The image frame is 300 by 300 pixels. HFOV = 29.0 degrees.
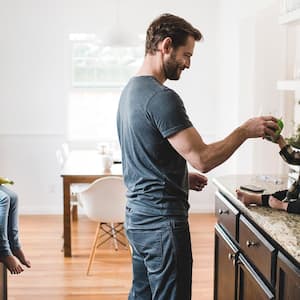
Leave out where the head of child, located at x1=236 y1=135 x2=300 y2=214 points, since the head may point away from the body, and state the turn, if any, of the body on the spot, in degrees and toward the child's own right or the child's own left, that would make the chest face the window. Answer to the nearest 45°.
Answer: approximately 45° to the child's own right

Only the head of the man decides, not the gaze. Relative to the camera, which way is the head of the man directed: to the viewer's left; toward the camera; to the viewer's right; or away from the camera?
to the viewer's right

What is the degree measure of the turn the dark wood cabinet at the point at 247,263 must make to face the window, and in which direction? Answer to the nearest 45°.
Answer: approximately 90° to its right

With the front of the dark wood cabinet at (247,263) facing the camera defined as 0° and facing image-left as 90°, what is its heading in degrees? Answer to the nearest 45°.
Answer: approximately 45°

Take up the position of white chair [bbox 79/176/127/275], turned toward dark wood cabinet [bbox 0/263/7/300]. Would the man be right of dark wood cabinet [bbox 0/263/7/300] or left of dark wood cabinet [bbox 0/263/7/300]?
left

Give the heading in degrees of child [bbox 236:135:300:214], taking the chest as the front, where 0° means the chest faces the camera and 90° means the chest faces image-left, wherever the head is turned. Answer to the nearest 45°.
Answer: approximately 90°
